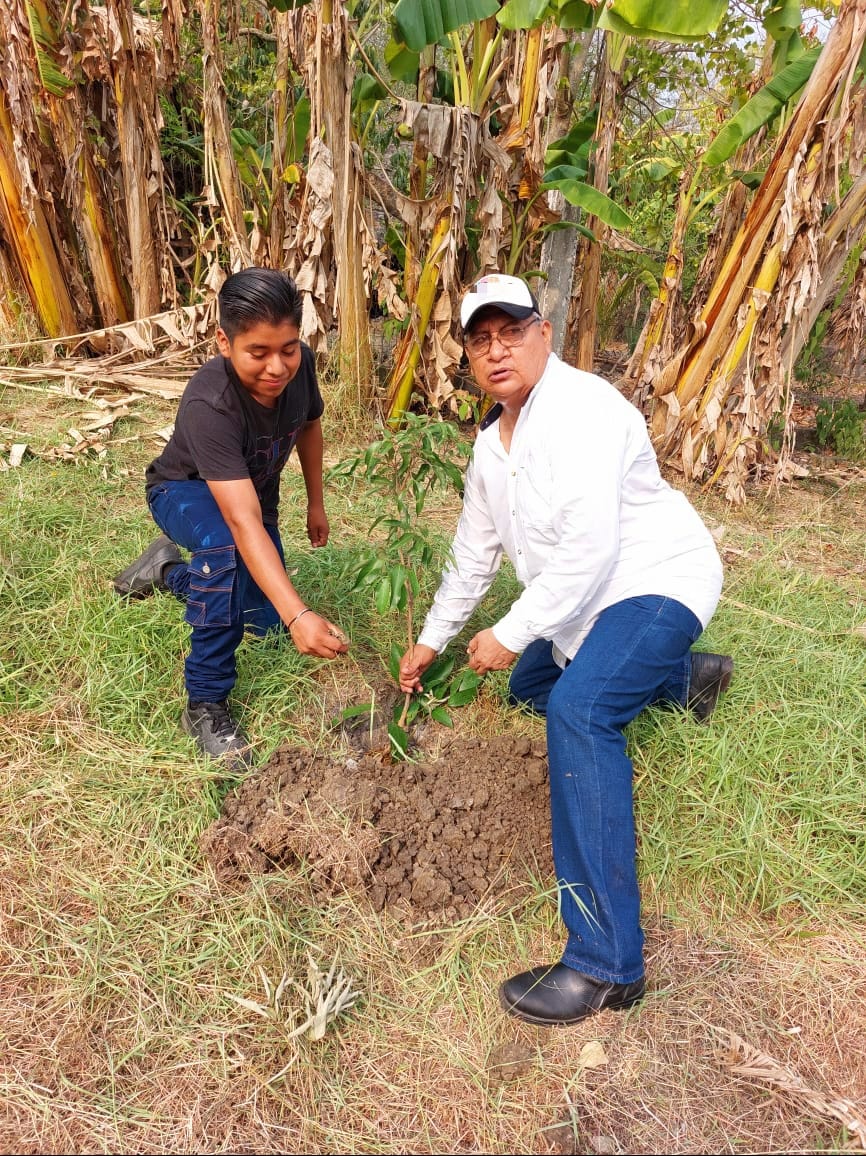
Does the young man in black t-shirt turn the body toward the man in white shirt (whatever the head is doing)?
yes

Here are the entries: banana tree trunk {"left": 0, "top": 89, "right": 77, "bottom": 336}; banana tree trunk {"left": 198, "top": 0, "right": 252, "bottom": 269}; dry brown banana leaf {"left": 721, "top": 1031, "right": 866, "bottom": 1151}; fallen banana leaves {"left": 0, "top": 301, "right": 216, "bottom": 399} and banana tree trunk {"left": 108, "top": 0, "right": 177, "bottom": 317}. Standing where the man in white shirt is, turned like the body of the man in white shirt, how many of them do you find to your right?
4

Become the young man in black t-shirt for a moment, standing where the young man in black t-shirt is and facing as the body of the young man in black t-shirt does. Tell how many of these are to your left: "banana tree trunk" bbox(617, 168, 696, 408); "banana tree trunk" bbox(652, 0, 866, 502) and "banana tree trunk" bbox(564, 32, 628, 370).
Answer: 3

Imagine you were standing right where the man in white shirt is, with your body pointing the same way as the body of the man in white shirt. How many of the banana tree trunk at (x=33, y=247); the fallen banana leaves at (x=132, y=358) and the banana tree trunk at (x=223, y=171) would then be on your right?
3

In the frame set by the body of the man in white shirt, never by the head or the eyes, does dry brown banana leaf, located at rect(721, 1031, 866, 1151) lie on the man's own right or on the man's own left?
on the man's own left

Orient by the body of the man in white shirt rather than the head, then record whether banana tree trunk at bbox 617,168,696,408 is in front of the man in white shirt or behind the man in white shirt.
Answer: behind

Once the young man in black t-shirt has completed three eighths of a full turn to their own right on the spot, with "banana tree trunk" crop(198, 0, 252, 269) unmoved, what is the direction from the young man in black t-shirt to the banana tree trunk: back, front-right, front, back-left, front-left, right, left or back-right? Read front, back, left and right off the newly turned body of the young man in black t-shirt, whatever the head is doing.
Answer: right

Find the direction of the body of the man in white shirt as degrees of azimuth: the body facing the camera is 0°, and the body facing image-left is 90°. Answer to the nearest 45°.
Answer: approximately 45°

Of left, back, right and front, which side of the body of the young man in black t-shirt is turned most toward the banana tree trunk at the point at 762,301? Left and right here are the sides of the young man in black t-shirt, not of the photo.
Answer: left

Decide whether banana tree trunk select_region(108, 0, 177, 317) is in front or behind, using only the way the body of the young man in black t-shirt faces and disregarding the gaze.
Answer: behind

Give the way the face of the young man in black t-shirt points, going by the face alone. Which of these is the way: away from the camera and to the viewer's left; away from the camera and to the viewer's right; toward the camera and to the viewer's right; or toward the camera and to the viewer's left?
toward the camera and to the viewer's right

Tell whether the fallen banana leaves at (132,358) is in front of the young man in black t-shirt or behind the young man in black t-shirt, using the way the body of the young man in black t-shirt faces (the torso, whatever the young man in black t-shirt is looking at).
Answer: behind

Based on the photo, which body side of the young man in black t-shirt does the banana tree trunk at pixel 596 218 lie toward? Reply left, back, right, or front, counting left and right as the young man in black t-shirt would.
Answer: left

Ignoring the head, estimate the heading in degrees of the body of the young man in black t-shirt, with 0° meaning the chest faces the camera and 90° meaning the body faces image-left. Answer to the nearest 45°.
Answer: approximately 315°

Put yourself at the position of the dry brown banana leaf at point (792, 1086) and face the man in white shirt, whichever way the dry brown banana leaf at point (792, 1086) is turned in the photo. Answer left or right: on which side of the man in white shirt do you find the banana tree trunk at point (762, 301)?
right
